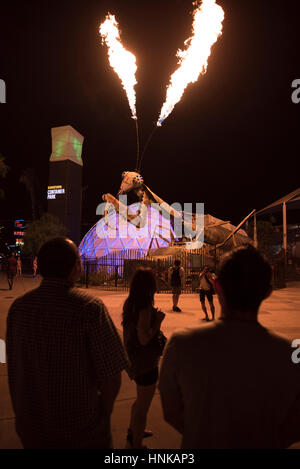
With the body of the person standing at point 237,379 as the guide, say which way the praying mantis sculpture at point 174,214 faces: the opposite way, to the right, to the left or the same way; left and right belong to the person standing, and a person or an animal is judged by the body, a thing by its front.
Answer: to the left

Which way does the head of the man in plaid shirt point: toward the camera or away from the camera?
away from the camera

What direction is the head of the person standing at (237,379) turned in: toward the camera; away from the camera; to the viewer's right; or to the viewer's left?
away from the camera

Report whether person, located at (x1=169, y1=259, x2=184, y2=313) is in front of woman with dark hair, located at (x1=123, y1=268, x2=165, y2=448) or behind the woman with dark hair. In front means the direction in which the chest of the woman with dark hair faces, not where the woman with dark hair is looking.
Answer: in front

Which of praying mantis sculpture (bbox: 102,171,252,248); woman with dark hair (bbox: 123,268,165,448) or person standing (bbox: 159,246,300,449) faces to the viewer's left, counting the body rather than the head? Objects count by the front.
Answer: the praying mantis sculpture

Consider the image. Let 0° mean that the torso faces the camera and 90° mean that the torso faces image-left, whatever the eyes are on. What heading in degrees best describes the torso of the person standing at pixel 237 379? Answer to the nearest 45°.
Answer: approximately 180°

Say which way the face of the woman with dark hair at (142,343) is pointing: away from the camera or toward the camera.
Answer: away from the camera

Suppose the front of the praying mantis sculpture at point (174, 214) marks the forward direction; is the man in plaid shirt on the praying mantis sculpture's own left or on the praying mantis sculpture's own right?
on the praying mantis sculpture's own left

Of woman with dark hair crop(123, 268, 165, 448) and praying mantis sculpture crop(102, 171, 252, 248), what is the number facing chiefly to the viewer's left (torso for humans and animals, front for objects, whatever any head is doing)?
1

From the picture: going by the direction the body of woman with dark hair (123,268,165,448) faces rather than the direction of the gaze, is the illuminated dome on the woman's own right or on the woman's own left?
on the woman's own left

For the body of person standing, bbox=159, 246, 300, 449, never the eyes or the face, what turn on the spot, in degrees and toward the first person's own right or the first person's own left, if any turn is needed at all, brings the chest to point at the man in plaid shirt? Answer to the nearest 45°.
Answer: approximately 90° to the first person's own left

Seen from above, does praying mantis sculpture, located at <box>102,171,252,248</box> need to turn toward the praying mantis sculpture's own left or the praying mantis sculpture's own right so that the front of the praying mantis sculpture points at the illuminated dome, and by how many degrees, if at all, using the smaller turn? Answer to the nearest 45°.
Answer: approximately 45° to the praying mantis sculpture's own right

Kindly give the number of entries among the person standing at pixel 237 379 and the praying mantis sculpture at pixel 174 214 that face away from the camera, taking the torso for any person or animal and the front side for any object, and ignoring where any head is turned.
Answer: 1

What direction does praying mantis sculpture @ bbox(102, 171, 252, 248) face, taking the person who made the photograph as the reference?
facing to the left of the viewer

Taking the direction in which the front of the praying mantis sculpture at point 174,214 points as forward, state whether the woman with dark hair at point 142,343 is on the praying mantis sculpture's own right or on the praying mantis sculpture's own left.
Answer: on the praying mantis sculpture's own left

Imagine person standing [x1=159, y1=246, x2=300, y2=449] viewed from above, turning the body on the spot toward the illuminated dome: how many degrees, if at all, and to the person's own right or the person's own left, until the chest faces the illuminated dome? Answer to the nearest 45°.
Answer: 0° — they already face it
